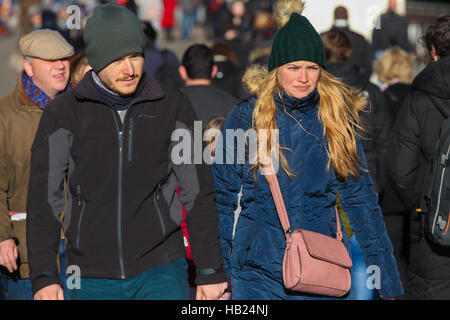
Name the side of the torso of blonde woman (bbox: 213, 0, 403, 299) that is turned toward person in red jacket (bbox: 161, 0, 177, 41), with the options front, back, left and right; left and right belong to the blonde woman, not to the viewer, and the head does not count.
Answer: back

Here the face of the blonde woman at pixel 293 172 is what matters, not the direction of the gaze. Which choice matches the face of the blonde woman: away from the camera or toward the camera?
toward the camera

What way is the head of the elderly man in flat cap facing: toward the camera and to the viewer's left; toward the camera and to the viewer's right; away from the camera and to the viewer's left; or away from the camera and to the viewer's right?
toward the camera and to the viewer's right

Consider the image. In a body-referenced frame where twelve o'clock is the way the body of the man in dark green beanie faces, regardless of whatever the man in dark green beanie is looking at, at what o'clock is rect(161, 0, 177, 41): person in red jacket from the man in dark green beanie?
The person in red jacket is roughly at 6 o'clock from the man in dark green beanie.

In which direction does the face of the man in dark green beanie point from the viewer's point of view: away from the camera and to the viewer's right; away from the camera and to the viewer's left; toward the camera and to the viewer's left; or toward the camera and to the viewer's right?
toward the camera and to the viewer's right

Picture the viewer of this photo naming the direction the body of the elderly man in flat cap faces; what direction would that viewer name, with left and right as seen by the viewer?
facing the viewer and to the right of the viewer

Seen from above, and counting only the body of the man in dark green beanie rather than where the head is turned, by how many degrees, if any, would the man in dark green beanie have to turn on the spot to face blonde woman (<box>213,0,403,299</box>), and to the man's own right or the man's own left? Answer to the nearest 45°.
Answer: approximately 90° to the man's own left

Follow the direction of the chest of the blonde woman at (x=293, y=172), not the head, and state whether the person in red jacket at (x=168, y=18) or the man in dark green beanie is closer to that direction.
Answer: the man in dark green beanie

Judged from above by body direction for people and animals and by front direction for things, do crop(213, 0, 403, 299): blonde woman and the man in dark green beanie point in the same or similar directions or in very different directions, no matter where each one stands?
same or similar directions

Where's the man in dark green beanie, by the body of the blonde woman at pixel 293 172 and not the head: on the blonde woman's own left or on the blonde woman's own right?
on the blonde woman's own right

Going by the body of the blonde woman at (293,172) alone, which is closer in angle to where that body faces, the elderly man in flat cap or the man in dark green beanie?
the man in dark green beanie

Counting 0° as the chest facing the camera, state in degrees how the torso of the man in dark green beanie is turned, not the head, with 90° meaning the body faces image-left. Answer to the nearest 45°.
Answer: approximately 0°

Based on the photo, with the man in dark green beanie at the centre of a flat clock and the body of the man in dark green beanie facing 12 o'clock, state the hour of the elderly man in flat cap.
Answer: The elderly man in flat cap is roughly at 5 o'clock from the man in dark green beanie.

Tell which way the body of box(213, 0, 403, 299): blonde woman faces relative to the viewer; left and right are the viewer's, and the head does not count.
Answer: facing the viewer
